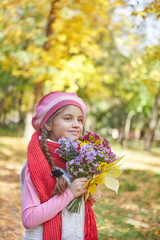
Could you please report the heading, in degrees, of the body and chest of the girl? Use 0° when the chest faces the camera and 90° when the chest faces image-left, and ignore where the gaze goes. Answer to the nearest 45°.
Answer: approximately 315°
